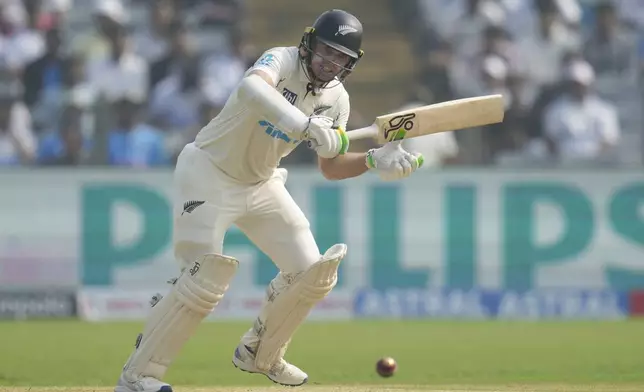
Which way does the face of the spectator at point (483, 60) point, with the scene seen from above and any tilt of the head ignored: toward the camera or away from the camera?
toward the camera

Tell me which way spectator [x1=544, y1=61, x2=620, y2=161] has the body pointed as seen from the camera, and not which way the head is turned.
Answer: toward the camera

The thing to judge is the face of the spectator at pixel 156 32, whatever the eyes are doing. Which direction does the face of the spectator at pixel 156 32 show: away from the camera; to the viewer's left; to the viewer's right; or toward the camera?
toward the camera

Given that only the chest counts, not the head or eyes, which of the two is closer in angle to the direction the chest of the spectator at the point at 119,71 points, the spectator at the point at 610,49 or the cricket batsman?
the cricket batsman

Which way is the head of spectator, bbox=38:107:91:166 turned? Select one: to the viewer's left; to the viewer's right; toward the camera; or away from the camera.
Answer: toward the camera

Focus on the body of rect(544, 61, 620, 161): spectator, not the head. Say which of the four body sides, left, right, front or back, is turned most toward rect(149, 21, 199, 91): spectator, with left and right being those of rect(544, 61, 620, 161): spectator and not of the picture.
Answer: right

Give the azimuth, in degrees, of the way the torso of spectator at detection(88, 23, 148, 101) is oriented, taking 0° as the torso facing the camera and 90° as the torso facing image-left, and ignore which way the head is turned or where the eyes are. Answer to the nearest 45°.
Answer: approximately 0°

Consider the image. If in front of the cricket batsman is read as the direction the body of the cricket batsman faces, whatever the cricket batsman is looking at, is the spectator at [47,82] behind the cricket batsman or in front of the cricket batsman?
behind

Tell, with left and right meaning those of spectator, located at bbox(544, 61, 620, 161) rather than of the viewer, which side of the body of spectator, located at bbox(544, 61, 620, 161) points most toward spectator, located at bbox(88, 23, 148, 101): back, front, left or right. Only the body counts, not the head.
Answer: right

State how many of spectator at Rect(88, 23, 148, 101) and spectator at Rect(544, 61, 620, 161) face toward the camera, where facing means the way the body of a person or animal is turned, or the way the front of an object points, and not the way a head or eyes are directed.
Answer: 2
